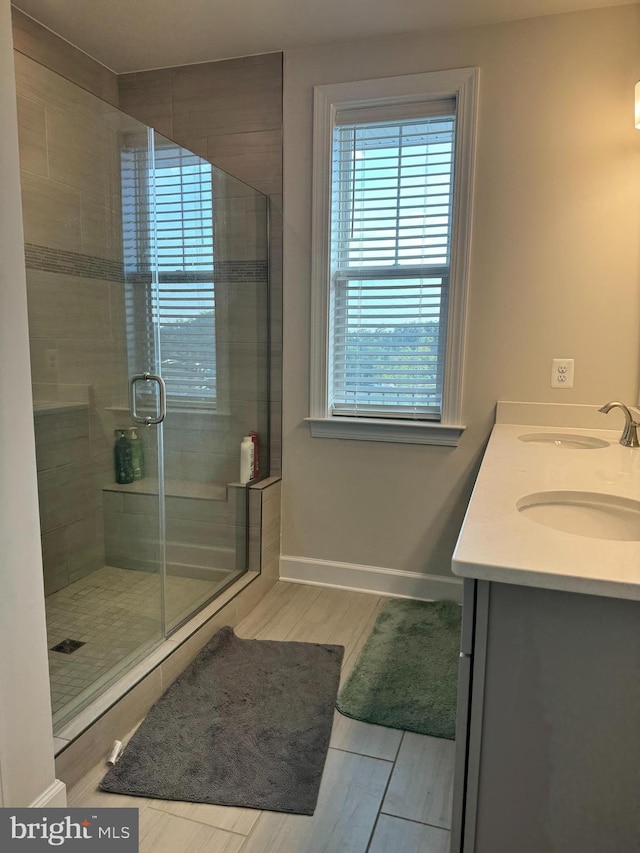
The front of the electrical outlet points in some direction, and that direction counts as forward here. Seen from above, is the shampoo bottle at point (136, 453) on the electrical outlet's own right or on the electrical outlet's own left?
on the electrical outlet's own right

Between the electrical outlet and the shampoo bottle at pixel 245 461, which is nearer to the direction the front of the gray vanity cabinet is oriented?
the shampoo bottle

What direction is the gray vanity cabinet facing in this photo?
to the viewer's left

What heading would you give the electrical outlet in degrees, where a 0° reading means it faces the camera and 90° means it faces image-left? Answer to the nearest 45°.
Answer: approximately 0°

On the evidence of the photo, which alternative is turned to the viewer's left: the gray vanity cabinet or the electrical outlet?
the gray vanity cabinet
